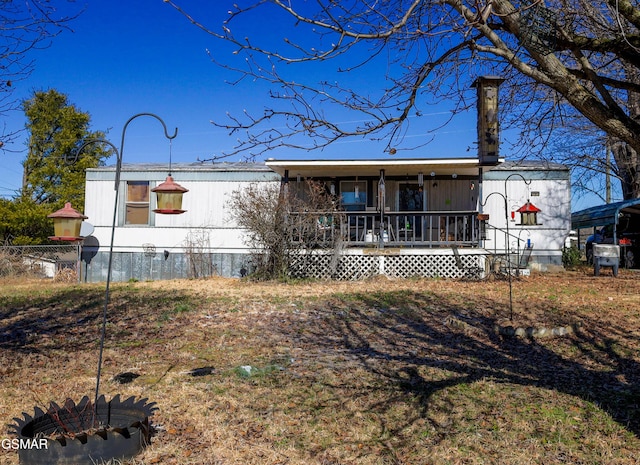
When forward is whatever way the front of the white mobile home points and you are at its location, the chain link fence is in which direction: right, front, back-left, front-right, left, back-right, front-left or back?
right

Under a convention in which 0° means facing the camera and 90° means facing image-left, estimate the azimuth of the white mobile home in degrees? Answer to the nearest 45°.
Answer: approximately 0°

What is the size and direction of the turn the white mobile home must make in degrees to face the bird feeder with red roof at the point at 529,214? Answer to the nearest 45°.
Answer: approximately 45° to its left

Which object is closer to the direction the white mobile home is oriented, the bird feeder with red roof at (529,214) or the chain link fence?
the bird feeder with red roof

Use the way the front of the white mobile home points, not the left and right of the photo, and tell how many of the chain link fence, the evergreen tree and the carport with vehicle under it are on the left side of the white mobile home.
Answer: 1

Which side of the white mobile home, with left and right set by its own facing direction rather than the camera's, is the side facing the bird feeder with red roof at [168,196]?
front

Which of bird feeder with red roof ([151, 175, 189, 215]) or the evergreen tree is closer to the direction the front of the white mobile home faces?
the bird feeder with red roof

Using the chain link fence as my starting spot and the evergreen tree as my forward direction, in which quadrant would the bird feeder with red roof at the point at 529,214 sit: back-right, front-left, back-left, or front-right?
back-right

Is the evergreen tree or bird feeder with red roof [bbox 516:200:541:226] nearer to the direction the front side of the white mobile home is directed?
the bird feeder with red roof

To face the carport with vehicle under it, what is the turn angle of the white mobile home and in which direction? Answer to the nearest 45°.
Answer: approximately 90° to its left
